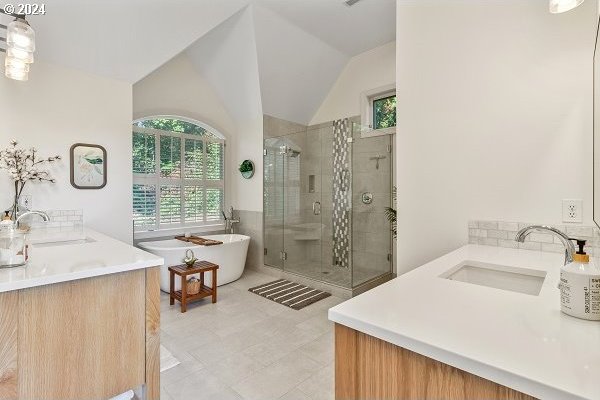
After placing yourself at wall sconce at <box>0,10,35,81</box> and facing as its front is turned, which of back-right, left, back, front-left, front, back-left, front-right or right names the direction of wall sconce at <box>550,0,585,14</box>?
front-right

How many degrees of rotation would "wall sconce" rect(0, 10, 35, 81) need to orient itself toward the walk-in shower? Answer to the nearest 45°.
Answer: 0° — it already faces it

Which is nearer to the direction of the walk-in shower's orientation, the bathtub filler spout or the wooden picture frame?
the wooden picture frame

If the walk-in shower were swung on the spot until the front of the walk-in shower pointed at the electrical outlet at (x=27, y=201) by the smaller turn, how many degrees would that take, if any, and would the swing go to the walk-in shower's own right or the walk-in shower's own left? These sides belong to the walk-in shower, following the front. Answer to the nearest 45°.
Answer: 0° — it already faces it

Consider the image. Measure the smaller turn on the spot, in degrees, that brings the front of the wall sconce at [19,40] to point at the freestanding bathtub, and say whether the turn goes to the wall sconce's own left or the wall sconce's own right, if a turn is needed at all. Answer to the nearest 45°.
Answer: approximately 45° to the wall sconce's own left

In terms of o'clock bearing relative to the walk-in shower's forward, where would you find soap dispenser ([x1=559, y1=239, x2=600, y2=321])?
The soap dispenser is roughly at 10 o'clock from the walk-in shower.

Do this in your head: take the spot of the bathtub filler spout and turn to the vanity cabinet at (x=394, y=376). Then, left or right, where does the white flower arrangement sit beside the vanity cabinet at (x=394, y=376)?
right

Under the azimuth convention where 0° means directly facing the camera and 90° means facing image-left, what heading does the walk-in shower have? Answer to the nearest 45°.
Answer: approximately 45°

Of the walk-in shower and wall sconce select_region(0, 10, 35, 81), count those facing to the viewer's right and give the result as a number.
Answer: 1

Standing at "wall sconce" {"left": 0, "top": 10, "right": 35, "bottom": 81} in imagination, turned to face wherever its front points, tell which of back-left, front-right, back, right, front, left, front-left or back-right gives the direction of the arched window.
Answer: front-left

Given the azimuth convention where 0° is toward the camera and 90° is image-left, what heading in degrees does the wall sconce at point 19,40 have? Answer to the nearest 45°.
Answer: approximately 270°

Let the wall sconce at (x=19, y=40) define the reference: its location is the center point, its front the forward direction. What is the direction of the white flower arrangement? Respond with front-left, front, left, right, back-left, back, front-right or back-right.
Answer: left
